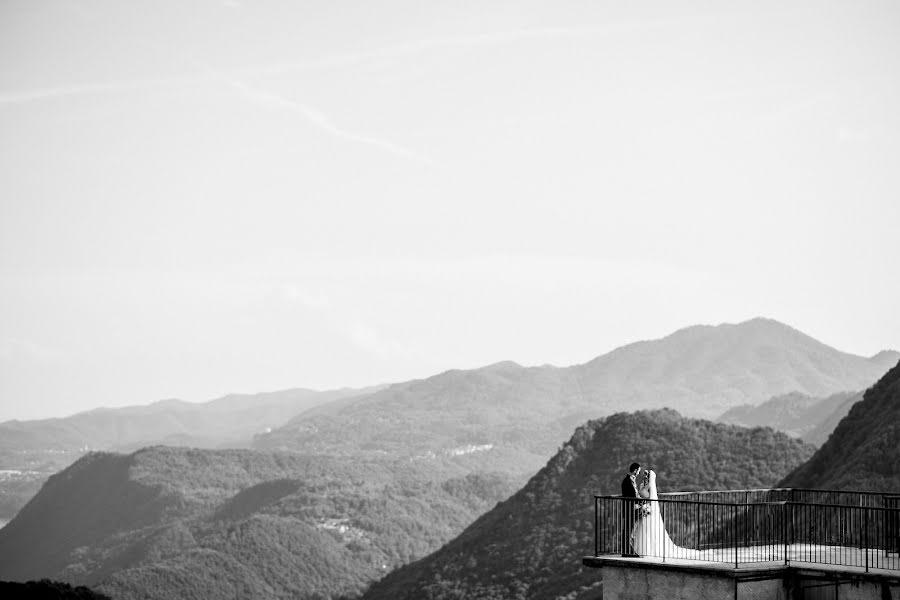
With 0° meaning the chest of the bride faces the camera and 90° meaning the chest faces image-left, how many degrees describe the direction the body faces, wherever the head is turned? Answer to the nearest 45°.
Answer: approximately 90°

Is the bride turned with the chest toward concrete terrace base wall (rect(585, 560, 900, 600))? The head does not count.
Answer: no
